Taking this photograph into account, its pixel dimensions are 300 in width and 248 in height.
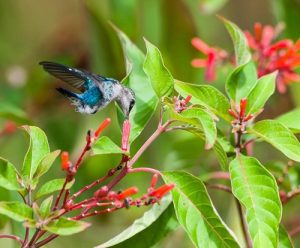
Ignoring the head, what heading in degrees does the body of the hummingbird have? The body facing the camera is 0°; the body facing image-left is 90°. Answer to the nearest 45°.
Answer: approximately 270°
